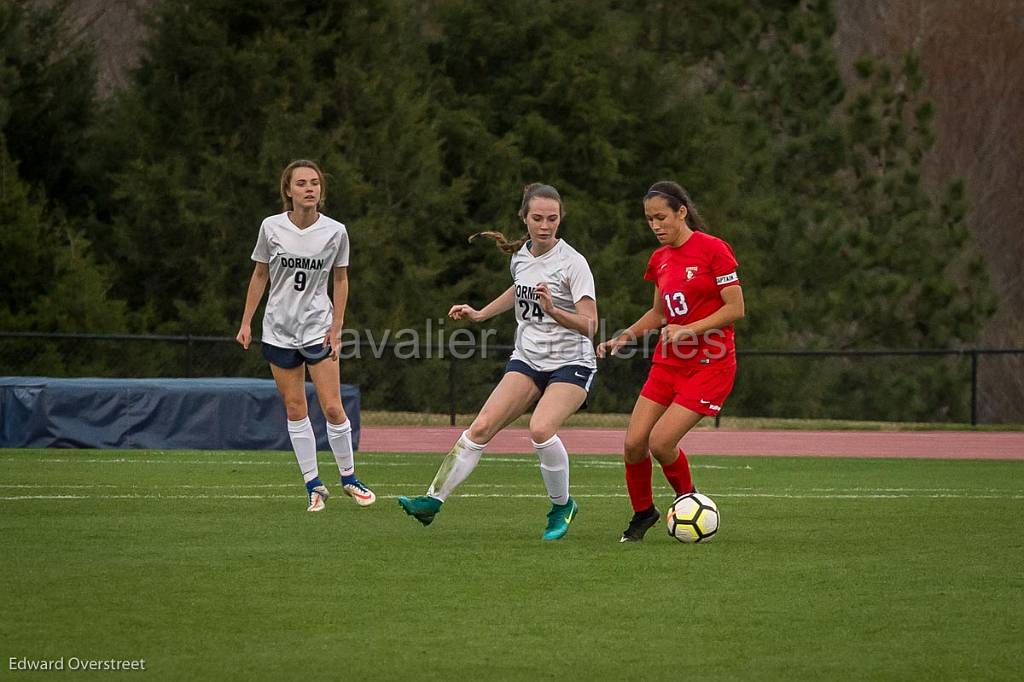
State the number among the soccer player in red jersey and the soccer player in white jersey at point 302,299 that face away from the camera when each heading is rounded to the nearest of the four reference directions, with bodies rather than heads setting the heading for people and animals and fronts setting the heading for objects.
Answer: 0

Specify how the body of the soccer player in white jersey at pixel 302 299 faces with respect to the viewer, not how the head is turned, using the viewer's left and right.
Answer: facing the viewer

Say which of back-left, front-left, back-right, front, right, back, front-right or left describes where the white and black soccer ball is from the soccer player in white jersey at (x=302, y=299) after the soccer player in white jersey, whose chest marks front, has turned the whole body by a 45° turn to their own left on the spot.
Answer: front

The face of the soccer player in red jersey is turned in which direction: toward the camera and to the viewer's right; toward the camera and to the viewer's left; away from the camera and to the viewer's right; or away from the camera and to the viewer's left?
toward the camera and to the viewer's left

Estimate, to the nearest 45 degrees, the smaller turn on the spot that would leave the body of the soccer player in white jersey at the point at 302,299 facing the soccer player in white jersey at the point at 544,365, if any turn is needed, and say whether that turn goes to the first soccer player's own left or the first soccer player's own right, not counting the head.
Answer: approximately 45° to the first soccer player's own left

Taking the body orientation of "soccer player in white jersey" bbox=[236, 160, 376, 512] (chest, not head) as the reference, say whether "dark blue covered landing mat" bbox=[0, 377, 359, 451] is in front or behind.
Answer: behind

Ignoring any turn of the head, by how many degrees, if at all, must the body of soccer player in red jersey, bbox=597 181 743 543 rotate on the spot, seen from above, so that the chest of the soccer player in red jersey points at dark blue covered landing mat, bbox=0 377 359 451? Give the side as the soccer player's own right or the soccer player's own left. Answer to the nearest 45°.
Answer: approximately 90° to the soccer player's own right

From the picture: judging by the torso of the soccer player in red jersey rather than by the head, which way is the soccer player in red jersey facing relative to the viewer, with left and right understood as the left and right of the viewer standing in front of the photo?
facing the viewer and to the left of the viewer

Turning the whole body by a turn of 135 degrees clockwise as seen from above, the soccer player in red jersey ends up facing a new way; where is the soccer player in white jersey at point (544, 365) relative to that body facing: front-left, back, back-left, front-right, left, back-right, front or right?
left
